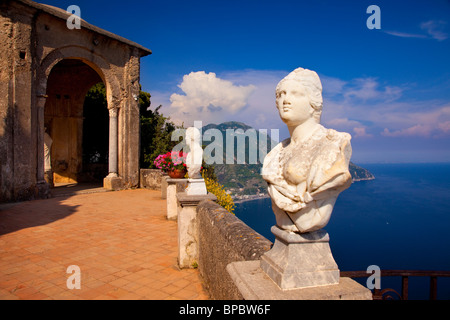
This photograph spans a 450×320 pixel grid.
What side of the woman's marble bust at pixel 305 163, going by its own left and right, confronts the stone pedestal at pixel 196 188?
right

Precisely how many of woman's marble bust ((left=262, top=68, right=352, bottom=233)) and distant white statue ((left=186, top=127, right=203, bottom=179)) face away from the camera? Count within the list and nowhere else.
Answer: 0

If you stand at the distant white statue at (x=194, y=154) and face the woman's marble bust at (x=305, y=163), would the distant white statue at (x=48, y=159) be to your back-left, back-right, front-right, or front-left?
back-right

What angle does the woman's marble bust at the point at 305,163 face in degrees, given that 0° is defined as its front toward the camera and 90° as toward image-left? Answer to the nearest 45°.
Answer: approximately 45°

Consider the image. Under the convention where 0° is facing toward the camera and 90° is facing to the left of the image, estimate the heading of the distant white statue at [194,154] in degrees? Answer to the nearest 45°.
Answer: approximately 90°

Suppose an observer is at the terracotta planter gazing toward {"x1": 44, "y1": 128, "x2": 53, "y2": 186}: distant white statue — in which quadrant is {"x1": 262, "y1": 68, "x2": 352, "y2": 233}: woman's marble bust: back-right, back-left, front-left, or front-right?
back-left

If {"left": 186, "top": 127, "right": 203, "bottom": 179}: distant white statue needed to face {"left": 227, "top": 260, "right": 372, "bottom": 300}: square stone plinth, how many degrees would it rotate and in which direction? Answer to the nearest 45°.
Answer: approximately 90° to its left

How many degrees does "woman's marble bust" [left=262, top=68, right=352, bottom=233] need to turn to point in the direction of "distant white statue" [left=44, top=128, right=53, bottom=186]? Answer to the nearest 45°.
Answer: approximately 90° to its right

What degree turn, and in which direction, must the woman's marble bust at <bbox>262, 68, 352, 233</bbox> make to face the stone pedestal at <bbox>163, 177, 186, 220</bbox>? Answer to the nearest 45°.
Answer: approximately 90° to its right

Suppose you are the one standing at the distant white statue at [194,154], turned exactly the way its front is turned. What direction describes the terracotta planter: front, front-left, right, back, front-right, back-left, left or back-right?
right

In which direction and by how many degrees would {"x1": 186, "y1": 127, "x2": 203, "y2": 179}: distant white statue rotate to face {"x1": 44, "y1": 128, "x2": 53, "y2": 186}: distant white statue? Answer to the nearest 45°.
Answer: approximately 45° to its right

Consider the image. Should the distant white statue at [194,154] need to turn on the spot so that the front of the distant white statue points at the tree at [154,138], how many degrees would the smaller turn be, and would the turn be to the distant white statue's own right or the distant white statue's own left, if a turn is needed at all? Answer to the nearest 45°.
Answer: approximately 90° to the distant white statue's own right
